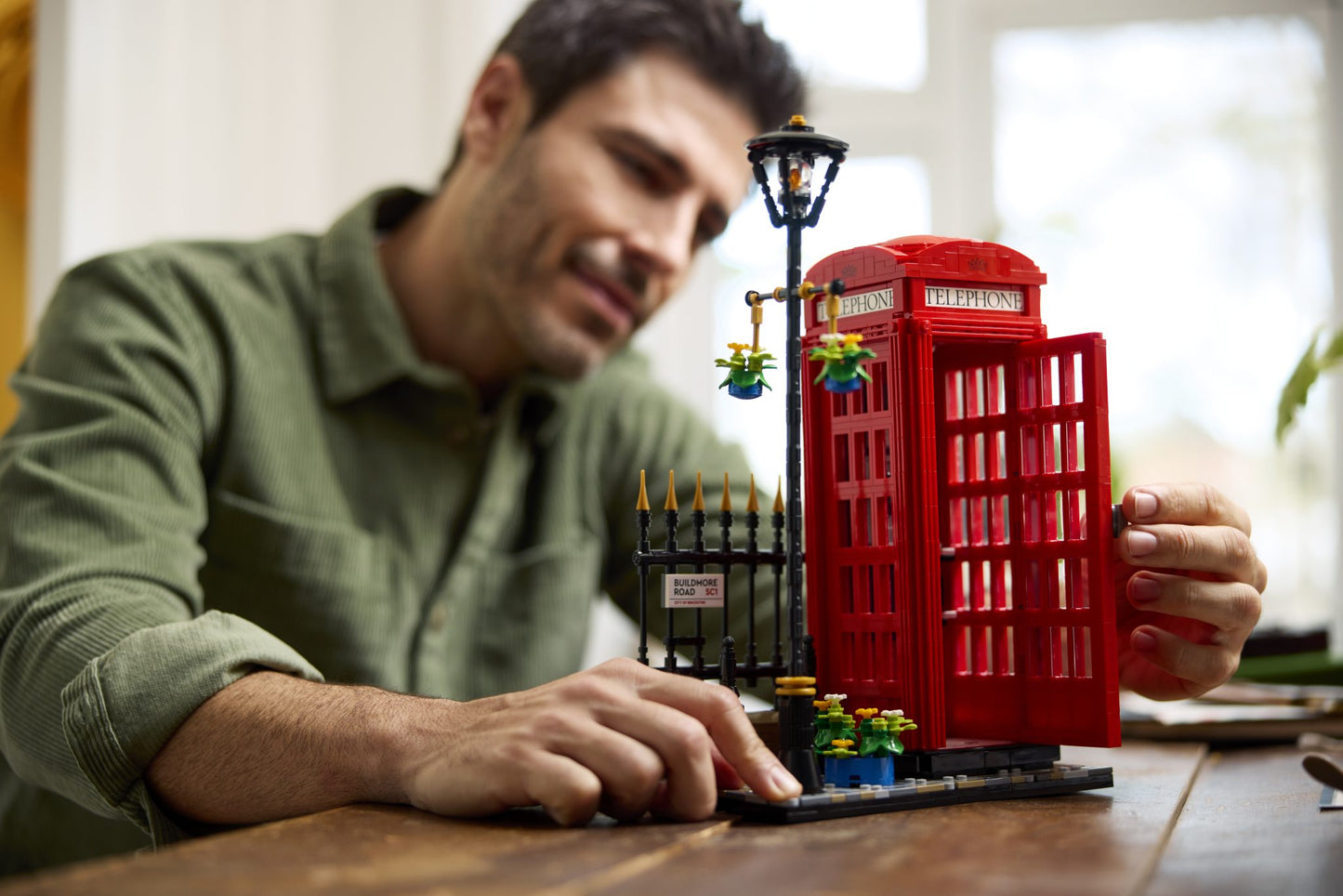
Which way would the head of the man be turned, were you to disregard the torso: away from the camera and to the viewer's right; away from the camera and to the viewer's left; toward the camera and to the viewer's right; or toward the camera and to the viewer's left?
toward the camera and to the viewer's right

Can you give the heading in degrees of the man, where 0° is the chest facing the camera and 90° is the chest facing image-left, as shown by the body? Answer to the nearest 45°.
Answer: approximately 315°

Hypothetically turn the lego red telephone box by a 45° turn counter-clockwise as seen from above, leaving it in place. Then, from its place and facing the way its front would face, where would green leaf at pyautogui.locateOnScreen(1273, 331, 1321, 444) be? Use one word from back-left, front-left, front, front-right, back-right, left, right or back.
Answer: front-left
